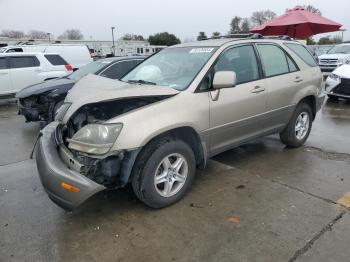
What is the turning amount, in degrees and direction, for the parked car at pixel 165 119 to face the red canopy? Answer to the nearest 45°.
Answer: approximately 180°

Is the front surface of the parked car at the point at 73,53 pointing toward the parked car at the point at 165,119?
no

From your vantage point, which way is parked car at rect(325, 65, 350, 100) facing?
toward the camera

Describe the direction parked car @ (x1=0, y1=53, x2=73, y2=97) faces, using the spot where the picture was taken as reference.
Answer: facing to the left of the viewer

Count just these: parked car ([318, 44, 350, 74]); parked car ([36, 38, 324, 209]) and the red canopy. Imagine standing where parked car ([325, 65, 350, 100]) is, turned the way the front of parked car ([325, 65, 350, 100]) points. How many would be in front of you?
1

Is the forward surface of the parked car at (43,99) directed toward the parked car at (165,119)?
no

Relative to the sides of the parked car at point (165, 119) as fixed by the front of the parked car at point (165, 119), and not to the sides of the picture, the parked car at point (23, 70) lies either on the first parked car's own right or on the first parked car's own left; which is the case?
on the first parked car's own right

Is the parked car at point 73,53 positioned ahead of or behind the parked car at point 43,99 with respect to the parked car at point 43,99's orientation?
behind

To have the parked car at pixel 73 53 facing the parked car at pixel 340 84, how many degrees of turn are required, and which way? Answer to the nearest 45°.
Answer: approximately 135° to its left

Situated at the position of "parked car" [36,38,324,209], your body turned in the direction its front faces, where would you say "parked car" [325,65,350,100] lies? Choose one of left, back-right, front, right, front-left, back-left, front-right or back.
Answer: back

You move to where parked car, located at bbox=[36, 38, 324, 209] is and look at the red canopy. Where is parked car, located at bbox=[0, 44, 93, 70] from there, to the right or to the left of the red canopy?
left

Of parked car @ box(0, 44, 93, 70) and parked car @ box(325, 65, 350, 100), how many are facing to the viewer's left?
1

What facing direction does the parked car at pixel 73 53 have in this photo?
to the viewer's left

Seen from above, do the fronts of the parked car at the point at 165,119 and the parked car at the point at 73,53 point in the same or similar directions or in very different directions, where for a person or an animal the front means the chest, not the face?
same or similar directions

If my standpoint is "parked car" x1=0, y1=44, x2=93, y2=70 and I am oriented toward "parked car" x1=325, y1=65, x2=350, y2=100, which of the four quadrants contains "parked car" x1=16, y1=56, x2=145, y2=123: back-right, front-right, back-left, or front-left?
front-right

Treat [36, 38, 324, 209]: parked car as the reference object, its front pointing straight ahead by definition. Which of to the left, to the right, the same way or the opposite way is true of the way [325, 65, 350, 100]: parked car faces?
the same way

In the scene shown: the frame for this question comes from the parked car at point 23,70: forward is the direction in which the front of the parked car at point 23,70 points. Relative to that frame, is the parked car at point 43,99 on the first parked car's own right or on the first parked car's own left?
on the first parked car's own left
